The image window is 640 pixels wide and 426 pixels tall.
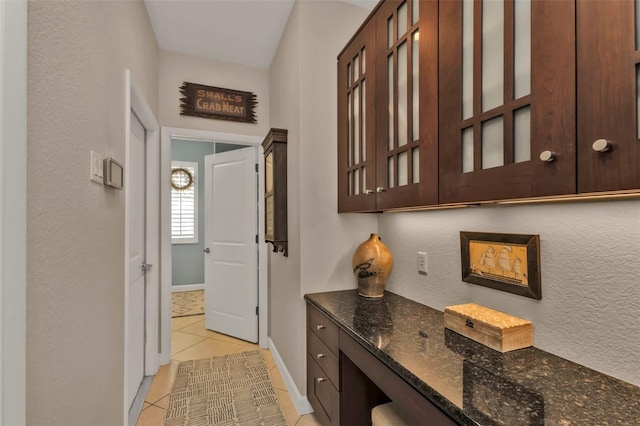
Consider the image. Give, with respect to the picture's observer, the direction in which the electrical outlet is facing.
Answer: facing the viewer and to the left of the viewer

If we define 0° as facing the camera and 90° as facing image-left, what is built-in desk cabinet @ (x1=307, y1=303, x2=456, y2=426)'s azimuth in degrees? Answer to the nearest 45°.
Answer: approximately 45°

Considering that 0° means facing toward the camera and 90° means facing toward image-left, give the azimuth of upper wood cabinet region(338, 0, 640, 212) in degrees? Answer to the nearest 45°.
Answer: approximately 45°

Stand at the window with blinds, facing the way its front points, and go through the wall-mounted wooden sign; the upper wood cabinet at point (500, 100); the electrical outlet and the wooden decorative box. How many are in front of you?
4

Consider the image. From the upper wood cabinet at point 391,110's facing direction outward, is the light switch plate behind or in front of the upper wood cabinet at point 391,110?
in front

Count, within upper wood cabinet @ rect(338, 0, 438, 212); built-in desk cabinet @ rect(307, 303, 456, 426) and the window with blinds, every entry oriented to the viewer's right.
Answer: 0

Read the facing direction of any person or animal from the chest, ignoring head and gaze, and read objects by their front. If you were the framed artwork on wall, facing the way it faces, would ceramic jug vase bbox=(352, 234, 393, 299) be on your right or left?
on your right

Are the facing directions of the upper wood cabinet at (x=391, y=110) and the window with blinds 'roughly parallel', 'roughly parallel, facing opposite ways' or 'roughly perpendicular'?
roughly perpendicular

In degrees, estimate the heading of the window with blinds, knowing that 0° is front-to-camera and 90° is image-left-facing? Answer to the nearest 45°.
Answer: approximately 0°

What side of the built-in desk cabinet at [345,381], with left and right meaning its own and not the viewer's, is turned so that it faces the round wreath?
right

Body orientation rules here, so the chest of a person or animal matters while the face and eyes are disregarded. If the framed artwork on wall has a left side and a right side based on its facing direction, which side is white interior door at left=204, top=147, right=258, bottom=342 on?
on its right

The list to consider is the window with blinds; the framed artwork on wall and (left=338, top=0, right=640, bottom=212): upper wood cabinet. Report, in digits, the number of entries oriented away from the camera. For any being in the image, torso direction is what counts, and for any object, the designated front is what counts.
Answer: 0

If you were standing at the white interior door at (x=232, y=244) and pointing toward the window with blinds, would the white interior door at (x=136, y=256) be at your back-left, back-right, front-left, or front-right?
back-left

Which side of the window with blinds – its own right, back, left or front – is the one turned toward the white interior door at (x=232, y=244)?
front

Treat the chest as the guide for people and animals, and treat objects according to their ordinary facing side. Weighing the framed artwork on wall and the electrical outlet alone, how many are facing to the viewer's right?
0
